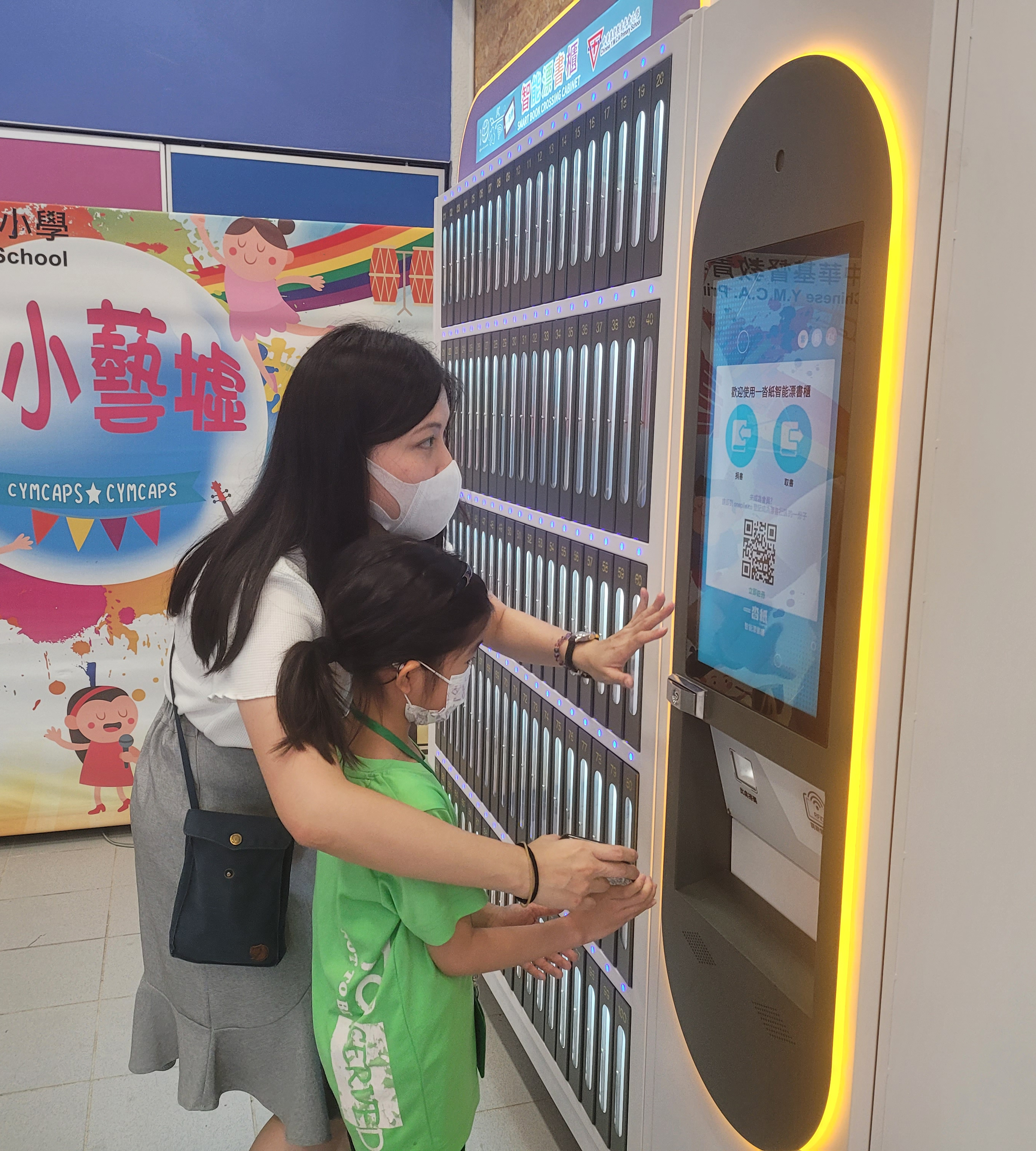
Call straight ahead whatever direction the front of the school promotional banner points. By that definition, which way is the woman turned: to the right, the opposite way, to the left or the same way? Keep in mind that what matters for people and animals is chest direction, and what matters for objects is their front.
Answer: to the left

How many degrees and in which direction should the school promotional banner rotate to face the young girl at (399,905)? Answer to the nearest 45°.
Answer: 0° — it already faces them

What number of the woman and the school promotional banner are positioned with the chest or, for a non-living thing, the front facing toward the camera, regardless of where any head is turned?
1

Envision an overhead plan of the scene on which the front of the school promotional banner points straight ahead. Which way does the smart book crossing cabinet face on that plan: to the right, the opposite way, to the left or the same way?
to the right

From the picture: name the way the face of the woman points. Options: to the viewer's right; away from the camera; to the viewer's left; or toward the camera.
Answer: to the viewer's right

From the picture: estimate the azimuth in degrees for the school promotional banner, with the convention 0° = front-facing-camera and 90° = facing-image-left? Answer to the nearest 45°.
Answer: approximately 0°

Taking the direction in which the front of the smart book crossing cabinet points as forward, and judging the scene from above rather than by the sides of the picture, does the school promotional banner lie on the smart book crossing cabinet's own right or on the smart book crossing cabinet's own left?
on the smart book crossing cabinet's own right

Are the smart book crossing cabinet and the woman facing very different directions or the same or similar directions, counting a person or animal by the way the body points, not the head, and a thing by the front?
very different directions

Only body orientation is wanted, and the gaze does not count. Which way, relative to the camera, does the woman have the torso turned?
to the viewer's right

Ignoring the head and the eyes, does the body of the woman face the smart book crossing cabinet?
yes

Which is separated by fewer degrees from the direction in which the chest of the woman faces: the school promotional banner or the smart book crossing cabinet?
the smart book crossing cabinet

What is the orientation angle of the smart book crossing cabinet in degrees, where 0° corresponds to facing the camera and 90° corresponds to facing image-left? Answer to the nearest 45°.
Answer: approximately 45°
